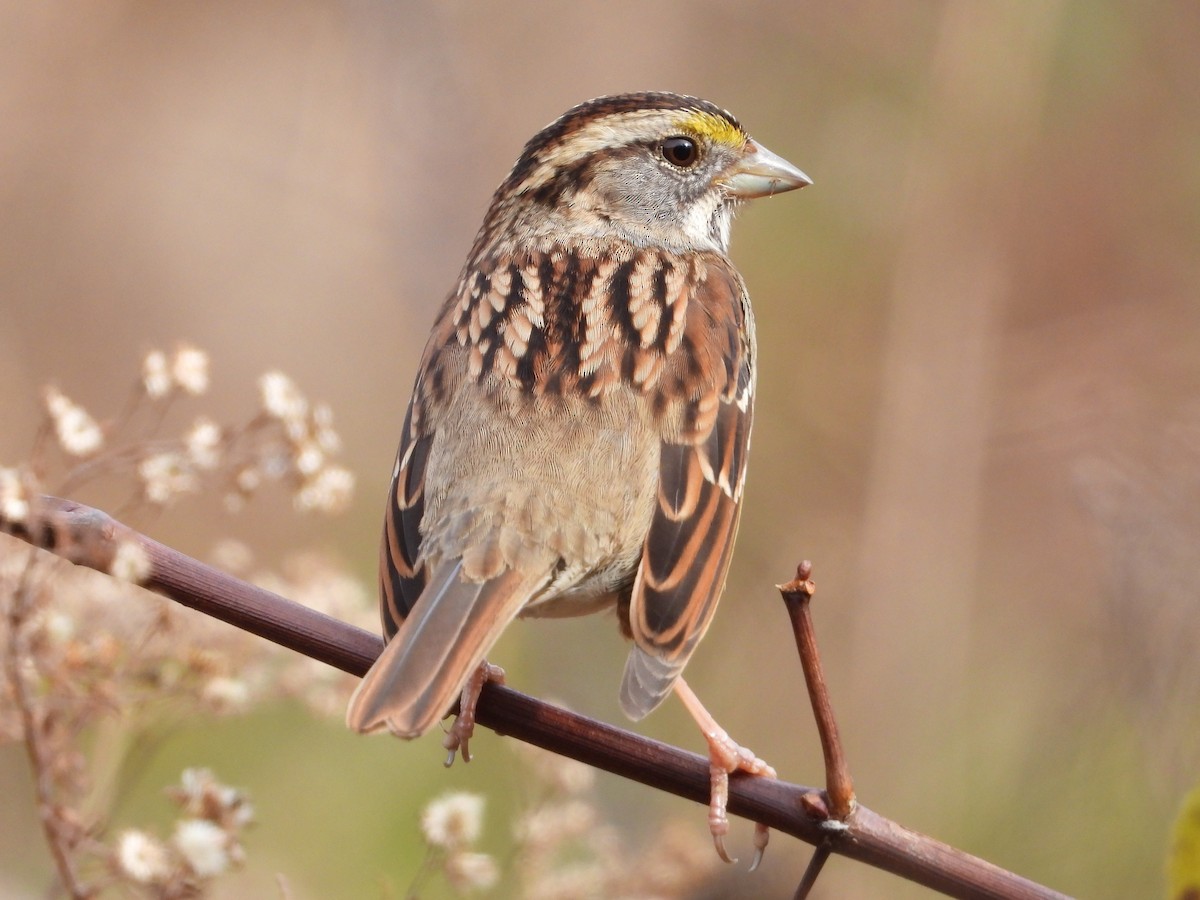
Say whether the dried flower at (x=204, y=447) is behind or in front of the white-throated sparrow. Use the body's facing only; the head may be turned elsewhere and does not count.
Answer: behind

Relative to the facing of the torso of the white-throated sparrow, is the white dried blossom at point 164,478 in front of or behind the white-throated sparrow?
behind

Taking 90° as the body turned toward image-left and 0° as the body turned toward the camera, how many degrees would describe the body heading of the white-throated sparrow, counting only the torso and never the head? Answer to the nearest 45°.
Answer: approximately 225°

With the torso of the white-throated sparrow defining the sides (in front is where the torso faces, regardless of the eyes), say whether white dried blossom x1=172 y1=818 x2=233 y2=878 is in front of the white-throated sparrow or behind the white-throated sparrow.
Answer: behind

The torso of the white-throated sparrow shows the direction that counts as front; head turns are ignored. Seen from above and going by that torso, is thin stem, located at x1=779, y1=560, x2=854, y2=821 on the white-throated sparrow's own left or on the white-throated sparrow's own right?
on the white-throated sparrow's own right
